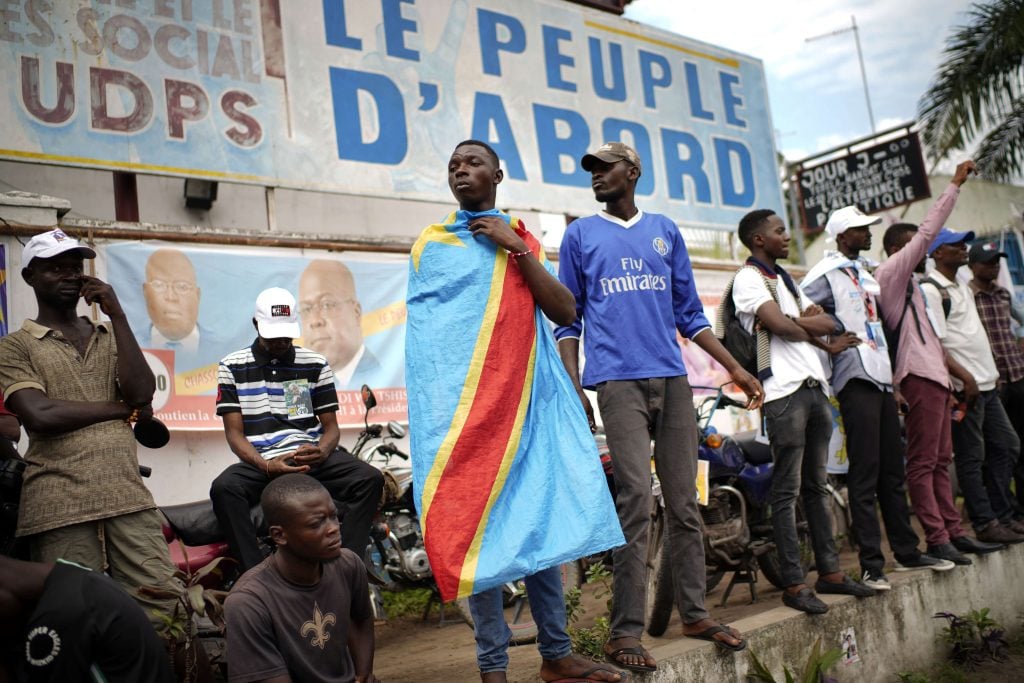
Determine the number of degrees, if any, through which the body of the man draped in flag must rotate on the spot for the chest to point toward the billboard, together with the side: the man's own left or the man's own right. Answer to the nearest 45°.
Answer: approximately 180°

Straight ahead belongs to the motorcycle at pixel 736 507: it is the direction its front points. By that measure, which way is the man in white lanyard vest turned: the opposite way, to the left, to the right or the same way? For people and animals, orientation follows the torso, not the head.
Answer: to the left

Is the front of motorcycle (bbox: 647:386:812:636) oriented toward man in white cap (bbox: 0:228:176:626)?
yes

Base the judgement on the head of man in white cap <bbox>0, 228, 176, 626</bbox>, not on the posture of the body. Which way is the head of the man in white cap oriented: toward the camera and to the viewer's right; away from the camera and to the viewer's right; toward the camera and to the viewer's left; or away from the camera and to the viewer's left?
toward the camera and to the viewer's right

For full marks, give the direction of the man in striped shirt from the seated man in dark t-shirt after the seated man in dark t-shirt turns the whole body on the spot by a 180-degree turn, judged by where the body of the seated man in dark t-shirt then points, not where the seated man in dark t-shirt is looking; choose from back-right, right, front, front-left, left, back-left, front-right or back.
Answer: front-right

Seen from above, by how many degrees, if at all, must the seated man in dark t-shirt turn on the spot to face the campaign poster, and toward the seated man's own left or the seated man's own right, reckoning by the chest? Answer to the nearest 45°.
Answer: approximately 135° to the seated man's own left
